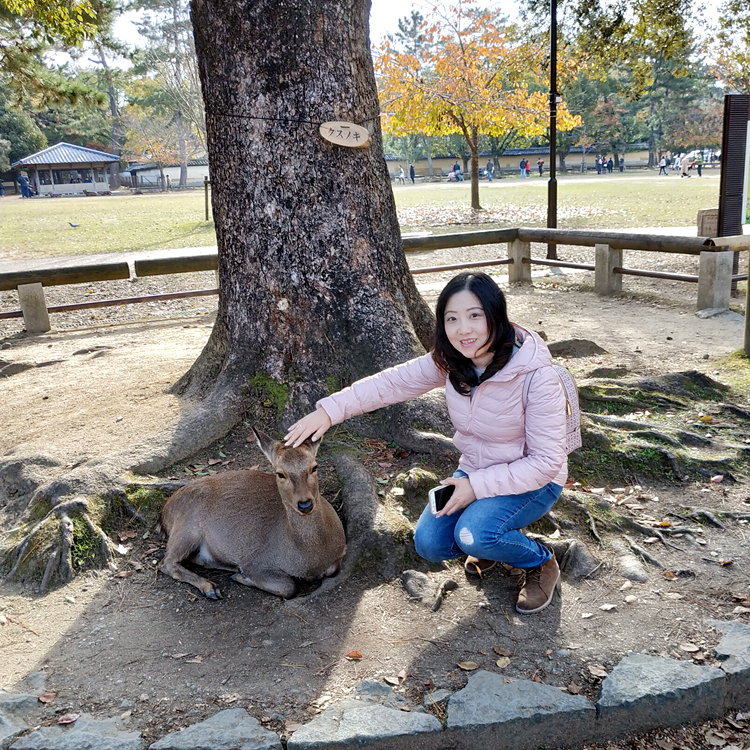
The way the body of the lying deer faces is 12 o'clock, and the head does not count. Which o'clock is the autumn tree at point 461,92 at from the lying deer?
The autumn tree is roughly at 8 o'clock from the lying deer.

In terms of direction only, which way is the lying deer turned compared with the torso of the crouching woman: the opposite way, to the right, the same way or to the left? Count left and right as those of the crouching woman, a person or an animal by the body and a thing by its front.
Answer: to the left
